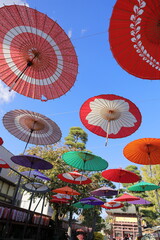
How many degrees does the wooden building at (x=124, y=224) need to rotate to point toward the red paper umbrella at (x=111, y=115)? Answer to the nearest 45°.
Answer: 0° — it already faces it

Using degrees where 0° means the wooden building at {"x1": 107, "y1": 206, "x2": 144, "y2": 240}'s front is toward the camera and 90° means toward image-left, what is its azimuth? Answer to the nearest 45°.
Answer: approximately 0°

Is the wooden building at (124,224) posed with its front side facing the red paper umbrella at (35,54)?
yes

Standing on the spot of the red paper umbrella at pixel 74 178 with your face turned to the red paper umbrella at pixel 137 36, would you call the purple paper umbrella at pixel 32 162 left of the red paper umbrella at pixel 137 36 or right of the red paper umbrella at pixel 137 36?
right
